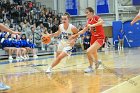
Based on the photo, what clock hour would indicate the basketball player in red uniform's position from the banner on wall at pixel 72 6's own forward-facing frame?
The basketball player in red uniform is roughly at 12 o'clock from the banner on wall.

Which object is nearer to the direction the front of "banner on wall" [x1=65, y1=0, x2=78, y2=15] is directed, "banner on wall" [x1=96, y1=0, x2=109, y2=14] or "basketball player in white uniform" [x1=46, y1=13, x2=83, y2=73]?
the basketball player in white uniform

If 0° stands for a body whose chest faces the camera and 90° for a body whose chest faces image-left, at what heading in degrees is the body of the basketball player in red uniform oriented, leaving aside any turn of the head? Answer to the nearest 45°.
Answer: approximately 45°

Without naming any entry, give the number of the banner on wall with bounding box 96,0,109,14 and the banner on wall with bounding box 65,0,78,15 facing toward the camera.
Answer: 2

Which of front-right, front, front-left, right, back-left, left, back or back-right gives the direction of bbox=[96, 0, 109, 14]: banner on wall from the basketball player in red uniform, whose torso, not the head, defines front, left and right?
back-right

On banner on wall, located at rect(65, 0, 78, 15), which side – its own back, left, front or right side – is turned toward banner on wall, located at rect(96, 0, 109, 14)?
left

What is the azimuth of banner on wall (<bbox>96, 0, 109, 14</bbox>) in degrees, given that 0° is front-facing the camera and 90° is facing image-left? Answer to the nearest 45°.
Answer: approximately 0°

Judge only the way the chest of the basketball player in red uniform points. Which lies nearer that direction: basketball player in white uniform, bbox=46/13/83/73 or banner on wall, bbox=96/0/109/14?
the basketball player in white uniform

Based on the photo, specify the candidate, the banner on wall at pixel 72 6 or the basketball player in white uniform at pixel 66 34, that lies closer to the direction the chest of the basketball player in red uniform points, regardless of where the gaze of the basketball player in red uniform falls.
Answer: the basketball player in white uniform

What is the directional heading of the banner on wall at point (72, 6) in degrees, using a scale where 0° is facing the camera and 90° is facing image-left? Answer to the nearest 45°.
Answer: approximately 0°

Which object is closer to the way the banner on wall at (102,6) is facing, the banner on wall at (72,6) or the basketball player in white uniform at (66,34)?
the basketball player in white uniform

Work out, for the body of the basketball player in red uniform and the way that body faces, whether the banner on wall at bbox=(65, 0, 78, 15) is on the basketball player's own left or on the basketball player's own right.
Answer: on the basketball player's own right

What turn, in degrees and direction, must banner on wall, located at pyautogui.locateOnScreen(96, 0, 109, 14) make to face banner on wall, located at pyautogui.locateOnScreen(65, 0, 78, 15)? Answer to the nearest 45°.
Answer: approximately 90° to its right

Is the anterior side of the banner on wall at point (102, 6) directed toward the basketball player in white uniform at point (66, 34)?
yes

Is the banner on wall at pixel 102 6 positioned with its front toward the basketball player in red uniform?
yes
